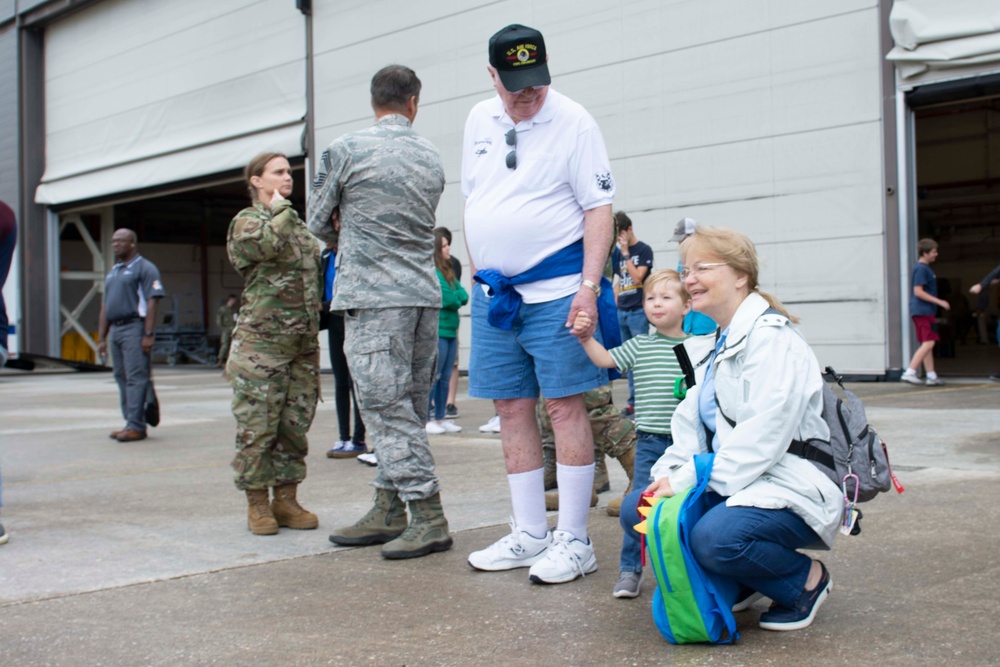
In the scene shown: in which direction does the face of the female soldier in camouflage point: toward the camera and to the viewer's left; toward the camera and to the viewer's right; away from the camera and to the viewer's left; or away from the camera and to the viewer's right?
toward the camera and to the viewer's right

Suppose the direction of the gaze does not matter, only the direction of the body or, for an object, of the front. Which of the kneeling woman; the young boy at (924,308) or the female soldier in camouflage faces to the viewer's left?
the kneeling woman

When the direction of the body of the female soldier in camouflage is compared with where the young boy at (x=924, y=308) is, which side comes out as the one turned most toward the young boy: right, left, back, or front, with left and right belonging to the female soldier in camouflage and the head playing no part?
left

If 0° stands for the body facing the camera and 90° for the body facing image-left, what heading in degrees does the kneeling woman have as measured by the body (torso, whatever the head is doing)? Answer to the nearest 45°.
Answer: approximately 90°

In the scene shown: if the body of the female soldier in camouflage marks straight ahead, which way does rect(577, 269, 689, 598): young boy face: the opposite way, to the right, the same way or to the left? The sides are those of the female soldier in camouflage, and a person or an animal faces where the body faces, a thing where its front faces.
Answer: to the right

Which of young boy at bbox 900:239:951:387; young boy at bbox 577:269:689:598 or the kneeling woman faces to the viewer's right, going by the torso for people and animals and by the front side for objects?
young boy at bbox 900:239:951:387

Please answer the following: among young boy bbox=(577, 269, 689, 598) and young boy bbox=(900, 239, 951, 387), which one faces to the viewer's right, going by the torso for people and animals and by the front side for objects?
young boy bbox=(900, 239, 951, 387)

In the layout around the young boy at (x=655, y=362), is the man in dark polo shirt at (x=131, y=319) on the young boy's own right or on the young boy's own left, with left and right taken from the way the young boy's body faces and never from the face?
on the young boy's own right

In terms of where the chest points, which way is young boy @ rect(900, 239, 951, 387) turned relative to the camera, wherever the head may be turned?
to the viewer's right

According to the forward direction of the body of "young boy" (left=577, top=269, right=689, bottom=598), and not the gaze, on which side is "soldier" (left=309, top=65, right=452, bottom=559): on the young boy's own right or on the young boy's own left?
on the young boy's own right

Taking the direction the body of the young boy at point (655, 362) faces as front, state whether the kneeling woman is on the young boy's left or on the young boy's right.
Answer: on the young boy's left

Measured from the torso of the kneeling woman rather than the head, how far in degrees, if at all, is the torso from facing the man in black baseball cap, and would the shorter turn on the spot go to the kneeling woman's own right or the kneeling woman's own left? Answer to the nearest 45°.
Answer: approximately 45° to the kneeling woman's own right

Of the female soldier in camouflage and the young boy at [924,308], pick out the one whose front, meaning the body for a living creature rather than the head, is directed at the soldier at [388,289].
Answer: the female soldier in camouflage
